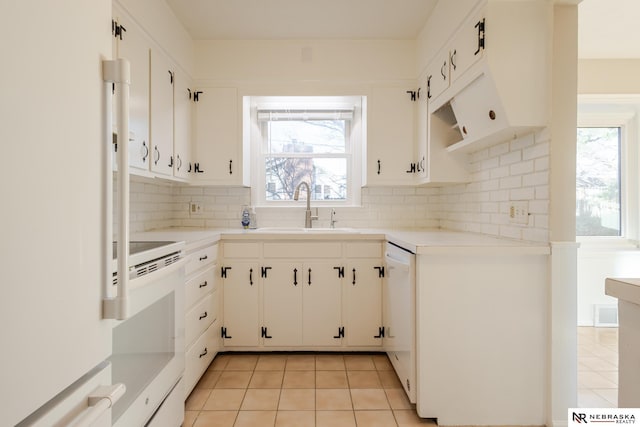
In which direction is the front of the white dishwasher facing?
to the viewer's left

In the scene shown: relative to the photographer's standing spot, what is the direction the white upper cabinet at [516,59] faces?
facing to the left of the viewer

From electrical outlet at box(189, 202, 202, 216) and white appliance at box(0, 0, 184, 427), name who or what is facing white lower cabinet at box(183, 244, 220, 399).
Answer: the electrical outlet

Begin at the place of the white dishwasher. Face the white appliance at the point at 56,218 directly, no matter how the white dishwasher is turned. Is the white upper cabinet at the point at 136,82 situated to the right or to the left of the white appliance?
right

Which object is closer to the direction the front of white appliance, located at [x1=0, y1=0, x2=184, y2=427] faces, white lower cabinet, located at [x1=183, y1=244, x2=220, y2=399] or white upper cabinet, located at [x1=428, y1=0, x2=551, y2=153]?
the white upper cabinet

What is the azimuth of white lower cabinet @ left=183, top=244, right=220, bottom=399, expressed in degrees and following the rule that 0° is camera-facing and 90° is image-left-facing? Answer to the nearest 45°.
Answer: approximately 270°

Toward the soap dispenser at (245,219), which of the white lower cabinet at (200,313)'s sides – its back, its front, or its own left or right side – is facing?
left

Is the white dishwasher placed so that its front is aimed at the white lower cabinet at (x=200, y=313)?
yes

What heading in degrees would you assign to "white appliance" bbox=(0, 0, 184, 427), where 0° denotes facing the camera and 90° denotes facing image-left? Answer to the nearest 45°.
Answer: approximately 315°

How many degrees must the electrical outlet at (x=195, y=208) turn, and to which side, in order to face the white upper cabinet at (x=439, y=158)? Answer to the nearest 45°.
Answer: approximately 45° to its left
